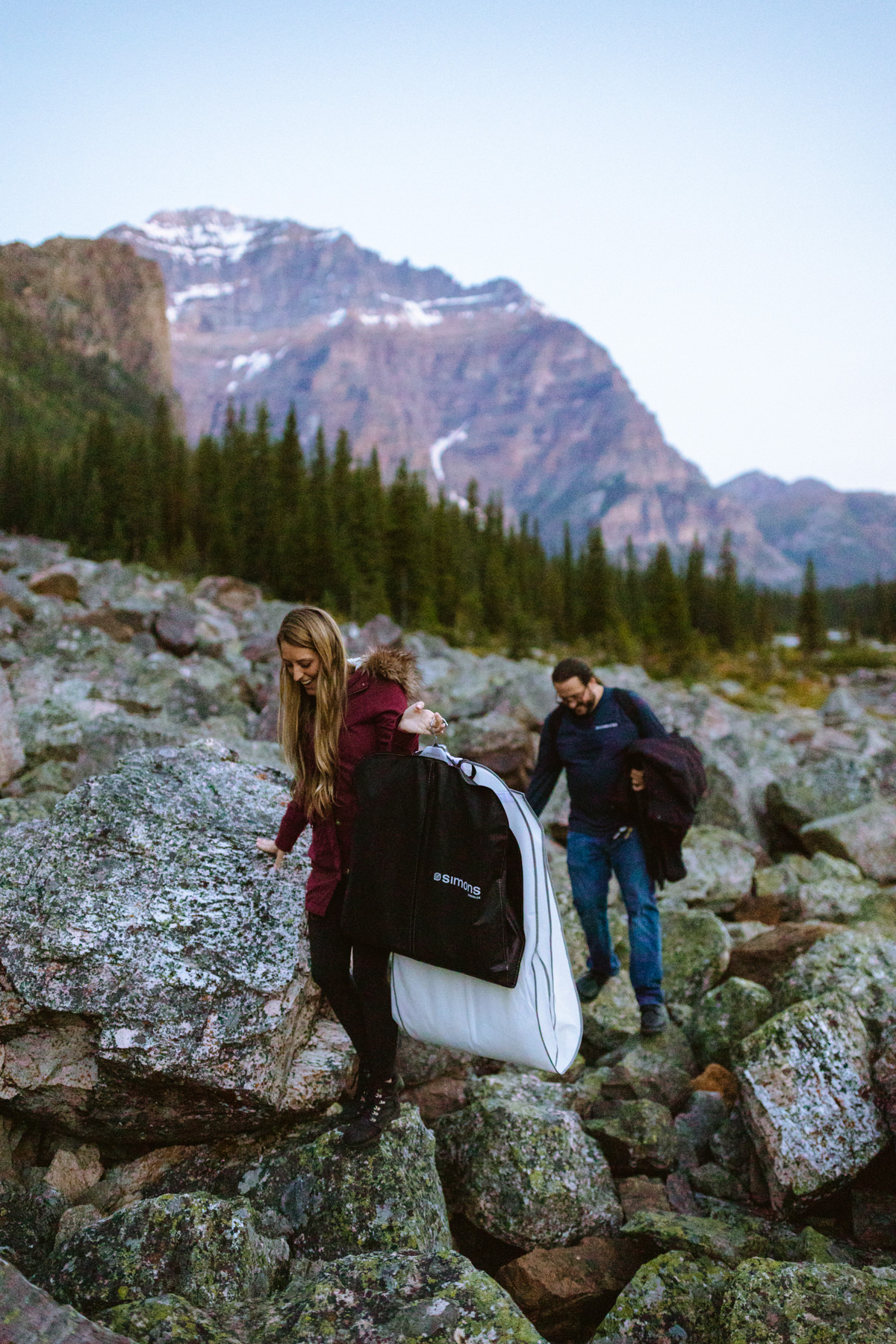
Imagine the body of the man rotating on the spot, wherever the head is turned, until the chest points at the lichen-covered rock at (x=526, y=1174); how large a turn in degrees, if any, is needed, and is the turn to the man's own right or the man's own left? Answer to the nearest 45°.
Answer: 0° — they already face it

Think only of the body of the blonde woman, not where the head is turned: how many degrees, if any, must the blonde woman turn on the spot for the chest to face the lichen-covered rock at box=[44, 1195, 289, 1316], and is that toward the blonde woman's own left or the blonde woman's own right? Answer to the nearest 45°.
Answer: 0° — they already face it

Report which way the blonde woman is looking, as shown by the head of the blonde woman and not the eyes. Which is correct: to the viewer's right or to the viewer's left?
to the viewer's left

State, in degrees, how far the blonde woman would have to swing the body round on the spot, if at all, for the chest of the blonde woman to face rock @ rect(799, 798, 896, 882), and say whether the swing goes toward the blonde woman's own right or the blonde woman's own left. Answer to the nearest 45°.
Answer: approximately 180°

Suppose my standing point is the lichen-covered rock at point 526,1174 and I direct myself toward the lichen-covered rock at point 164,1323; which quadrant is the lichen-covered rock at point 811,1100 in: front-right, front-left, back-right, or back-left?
back-left

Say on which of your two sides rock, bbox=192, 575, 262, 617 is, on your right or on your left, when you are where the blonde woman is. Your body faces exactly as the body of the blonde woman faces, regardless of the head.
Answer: on your right

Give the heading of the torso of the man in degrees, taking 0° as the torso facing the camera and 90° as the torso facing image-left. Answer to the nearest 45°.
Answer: approximately 0°

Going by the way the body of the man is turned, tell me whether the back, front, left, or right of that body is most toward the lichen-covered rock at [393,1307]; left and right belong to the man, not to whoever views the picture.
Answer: front

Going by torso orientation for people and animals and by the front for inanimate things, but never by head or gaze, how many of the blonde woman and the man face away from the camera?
0
